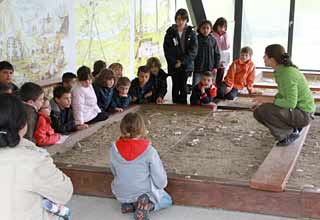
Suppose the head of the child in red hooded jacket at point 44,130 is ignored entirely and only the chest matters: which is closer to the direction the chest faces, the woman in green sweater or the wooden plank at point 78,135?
the woman in green sweater

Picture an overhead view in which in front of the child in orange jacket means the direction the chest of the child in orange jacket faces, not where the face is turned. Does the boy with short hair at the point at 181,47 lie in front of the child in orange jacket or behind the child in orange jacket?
in front

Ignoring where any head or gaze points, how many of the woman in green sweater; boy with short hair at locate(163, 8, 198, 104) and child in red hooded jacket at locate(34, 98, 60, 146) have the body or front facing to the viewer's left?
1

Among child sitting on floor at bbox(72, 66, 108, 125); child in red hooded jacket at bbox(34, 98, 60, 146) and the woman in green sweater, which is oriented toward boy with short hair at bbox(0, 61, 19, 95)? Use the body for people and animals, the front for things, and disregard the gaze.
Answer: the woman in green sweater

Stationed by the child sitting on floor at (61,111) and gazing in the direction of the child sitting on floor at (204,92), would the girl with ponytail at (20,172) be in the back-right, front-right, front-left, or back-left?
back-right

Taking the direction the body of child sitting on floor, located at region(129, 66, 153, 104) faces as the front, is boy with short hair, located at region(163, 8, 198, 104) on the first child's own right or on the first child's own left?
on the first child's own left

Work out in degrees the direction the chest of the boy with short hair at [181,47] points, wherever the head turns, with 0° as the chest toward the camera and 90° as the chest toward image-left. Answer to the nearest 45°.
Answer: approximately 0°

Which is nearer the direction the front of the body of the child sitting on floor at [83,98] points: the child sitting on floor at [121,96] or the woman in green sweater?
the woman in green sweater

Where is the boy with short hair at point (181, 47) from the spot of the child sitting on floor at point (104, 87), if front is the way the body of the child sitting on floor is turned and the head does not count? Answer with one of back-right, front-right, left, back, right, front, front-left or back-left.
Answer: left

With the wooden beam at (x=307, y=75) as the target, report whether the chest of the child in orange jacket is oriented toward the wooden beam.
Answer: no

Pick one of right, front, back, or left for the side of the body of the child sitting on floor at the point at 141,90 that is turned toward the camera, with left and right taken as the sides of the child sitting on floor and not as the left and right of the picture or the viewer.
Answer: front

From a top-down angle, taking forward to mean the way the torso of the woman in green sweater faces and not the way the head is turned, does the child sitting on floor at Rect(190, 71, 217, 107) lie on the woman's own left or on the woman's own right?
on the woman's own right

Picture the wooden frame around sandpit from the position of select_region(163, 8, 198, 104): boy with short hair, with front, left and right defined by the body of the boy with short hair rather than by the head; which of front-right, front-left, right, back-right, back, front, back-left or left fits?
front

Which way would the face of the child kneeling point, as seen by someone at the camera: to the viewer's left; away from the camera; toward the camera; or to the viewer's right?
away from the camera

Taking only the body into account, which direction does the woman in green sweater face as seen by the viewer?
to the viewer's left

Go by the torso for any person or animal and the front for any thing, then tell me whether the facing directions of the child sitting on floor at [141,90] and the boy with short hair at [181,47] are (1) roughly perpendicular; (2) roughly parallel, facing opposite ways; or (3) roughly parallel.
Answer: roughly parallel

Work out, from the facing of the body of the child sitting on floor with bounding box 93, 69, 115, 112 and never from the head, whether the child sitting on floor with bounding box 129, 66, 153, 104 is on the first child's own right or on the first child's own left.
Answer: on the first child's own left
